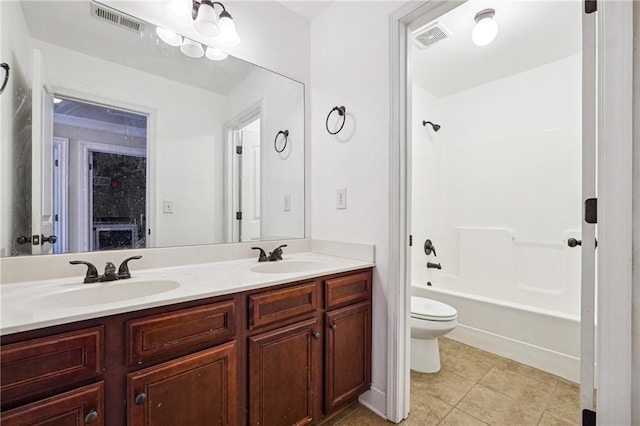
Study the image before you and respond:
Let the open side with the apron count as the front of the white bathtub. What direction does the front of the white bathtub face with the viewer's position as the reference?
facing the viewer and to the left of the viewer

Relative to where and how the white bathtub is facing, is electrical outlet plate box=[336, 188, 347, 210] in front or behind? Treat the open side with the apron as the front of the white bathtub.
in front

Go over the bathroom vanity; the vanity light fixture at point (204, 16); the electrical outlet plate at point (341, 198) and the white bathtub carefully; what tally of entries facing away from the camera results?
0

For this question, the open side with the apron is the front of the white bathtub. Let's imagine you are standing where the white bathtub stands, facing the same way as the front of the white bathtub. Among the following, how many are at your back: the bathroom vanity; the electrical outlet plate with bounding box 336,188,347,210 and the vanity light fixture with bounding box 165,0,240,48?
0

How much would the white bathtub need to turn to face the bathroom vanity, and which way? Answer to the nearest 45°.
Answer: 0° — it already faces it

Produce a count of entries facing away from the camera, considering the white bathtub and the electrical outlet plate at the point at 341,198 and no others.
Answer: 0

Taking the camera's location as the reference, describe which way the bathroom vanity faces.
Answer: facing the viewer and to the right of the viewer
